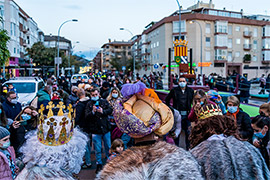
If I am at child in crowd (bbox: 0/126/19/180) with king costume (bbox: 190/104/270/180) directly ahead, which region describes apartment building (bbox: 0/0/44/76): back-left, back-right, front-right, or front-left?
back-left

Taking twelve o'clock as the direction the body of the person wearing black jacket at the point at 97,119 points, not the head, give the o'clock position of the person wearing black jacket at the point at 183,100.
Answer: the person wearing black jacket at the point at 183,100 is roughly at 8 o'clock from the person wearing black jacket at the point at 97,119.

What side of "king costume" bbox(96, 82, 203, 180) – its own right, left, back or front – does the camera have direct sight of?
back

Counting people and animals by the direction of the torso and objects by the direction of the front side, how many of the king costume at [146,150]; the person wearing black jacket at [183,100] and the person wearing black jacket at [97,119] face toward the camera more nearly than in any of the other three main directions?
2

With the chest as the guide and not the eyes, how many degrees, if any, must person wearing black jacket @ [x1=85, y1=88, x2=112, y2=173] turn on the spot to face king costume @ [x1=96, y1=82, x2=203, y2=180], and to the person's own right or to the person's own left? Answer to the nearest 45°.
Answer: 0° — they already face it

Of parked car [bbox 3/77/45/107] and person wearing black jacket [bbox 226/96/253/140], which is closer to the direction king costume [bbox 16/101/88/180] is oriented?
the parked car

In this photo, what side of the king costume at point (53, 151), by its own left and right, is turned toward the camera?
back

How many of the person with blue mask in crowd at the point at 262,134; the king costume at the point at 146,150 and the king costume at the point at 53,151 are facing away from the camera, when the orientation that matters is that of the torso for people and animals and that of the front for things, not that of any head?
2

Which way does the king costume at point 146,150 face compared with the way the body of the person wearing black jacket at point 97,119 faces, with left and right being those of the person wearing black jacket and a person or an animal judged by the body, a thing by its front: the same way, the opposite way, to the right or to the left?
the opposite way

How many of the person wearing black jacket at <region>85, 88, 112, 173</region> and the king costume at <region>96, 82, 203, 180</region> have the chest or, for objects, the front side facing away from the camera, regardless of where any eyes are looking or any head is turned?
1

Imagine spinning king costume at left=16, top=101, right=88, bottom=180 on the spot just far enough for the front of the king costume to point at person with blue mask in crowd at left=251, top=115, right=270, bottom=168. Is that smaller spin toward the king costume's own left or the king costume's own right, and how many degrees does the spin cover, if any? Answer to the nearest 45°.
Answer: approximately 90° to the king costume's own right
